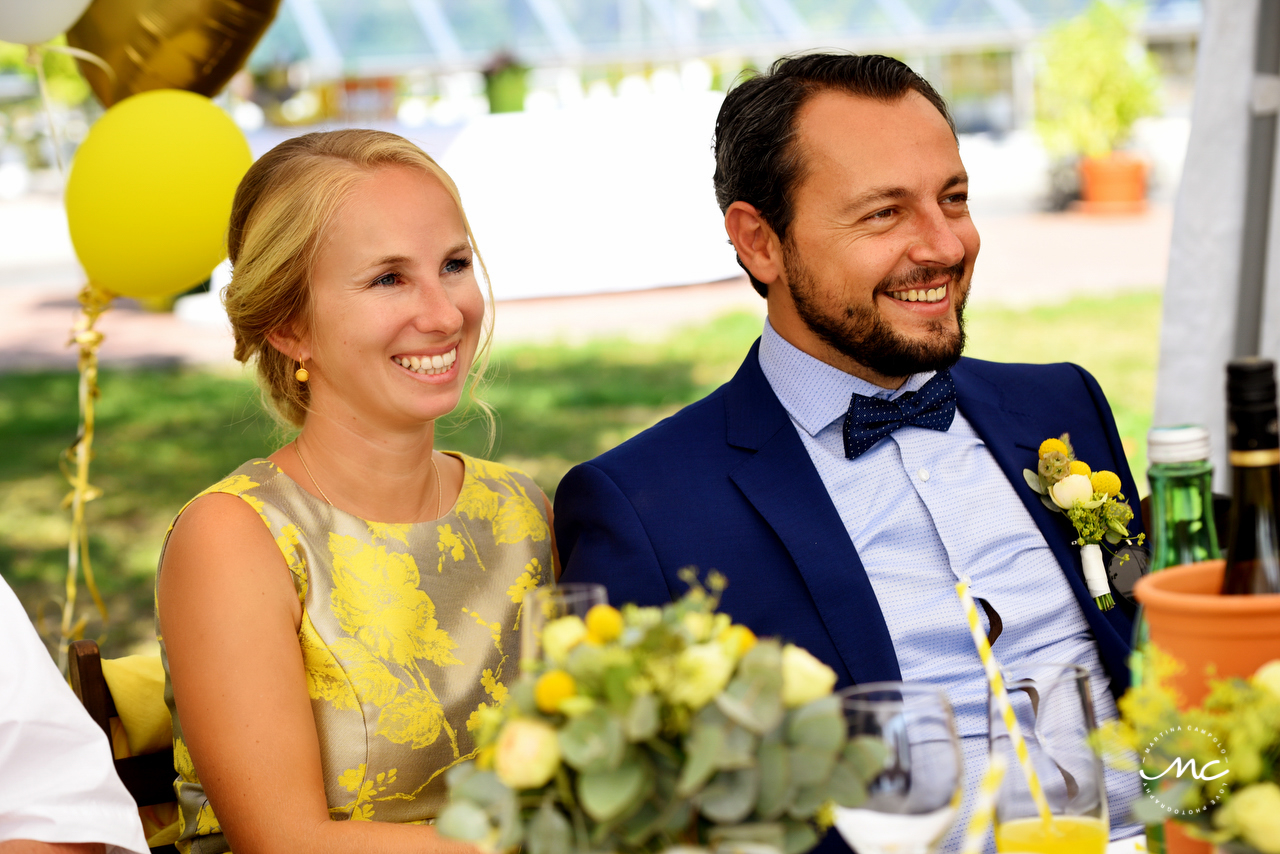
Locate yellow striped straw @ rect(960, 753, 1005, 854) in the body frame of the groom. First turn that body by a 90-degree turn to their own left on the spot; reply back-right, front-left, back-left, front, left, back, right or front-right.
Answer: back-right

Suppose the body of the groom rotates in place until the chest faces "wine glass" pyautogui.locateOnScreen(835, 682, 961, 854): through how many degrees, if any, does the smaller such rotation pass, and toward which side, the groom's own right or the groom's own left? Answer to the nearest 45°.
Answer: approximately 45° to the groom's own right

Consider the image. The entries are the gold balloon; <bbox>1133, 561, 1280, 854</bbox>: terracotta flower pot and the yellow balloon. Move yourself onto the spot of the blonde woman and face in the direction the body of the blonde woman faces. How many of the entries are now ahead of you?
1

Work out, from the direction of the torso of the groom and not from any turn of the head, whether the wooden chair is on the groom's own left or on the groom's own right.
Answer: on the groom's own right

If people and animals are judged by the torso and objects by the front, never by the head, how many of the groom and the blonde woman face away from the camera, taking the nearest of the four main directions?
0

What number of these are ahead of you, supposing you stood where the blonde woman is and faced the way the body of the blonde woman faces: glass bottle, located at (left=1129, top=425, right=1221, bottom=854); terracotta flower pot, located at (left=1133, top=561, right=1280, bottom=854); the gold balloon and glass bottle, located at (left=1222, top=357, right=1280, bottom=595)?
3

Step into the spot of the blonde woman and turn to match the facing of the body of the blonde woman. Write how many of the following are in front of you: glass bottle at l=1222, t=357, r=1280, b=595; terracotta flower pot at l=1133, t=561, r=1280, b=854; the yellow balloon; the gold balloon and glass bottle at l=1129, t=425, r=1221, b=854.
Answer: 3

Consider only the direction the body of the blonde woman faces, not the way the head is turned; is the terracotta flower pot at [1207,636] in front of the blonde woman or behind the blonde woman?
in front

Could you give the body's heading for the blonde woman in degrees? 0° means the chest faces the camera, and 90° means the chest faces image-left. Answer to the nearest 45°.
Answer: approximately 315°

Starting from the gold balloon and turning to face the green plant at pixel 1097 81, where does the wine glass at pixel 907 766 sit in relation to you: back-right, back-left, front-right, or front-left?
back-right

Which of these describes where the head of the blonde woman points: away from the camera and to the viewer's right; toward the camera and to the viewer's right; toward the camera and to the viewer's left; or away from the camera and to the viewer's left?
toward the camera and to the viewer's right

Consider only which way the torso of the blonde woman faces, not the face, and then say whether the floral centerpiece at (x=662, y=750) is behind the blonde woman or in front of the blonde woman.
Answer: in front

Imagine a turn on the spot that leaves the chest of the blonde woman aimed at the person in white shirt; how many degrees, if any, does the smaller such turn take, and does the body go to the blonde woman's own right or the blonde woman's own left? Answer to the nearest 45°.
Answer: approximately 90° to the blonde woman's own right

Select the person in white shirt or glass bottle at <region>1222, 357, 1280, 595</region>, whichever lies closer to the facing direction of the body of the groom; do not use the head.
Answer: the glass bottle
